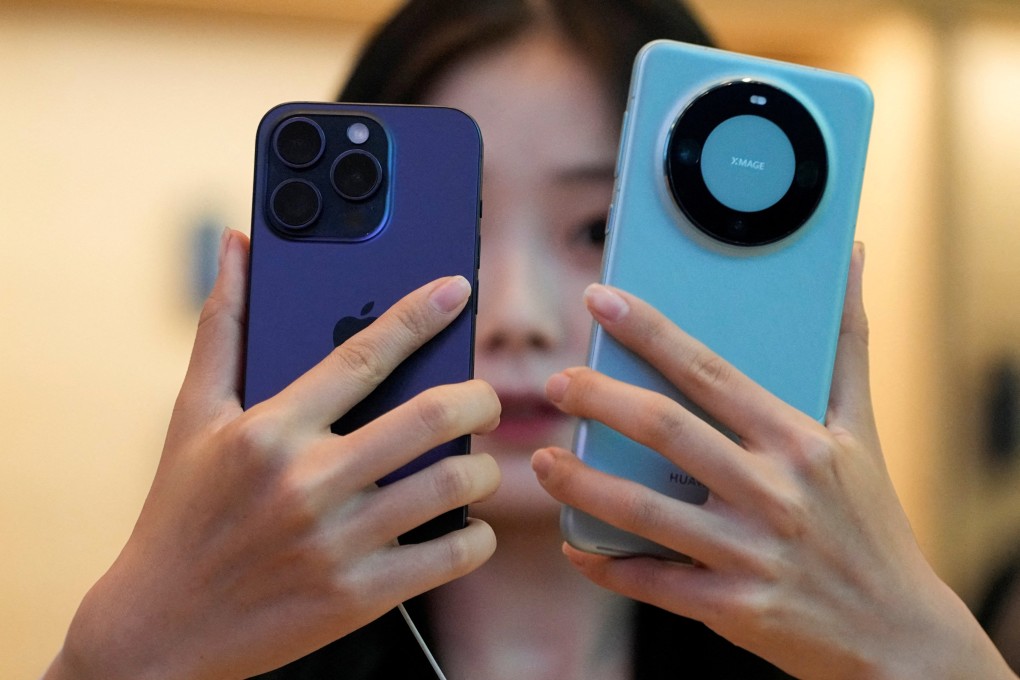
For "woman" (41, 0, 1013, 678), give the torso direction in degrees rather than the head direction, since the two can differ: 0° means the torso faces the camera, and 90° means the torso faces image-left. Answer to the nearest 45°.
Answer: approximately 0°

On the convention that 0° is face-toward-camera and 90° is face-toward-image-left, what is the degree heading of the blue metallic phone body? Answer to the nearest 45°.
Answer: approximately 180°
